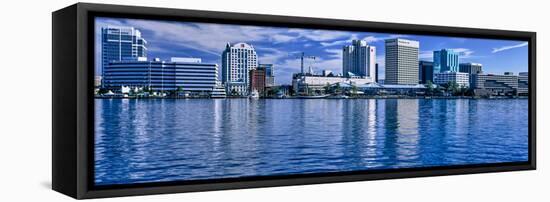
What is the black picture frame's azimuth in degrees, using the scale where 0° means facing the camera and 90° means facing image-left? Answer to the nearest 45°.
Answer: approximately 315°
